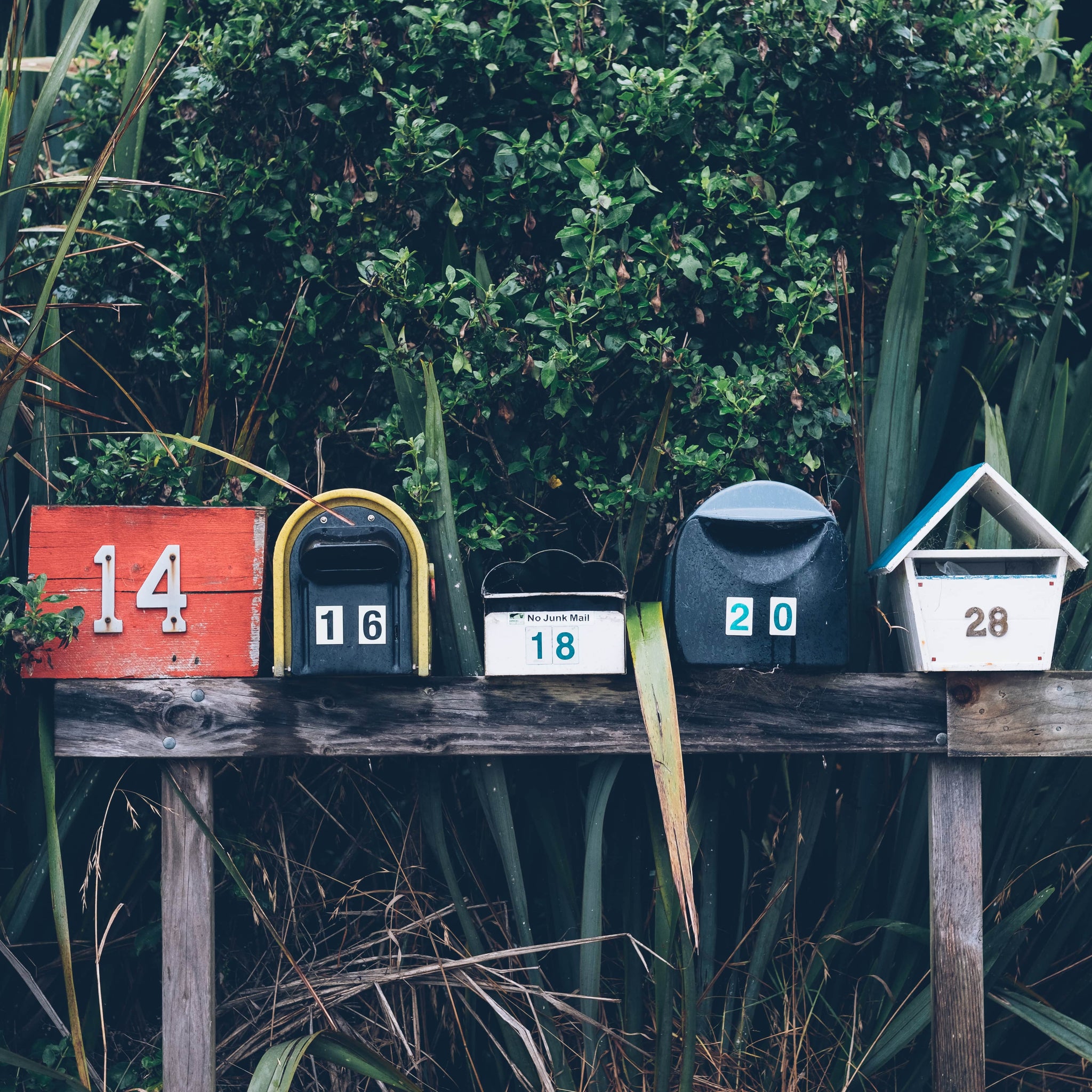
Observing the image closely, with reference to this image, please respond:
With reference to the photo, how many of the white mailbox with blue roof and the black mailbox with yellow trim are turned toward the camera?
2

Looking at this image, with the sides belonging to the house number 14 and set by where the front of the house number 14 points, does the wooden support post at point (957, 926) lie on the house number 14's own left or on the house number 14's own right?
on the house number 14's own left

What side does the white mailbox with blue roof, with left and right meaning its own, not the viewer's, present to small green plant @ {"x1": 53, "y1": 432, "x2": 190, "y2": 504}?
right

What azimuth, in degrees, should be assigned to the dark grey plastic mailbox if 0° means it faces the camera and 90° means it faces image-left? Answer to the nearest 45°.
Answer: approximately 0°

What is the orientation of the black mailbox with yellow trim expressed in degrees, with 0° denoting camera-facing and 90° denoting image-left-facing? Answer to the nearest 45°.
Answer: approximately 0°
